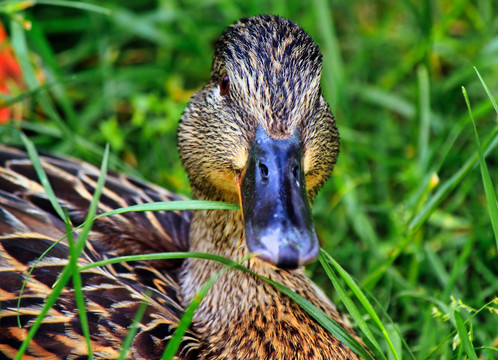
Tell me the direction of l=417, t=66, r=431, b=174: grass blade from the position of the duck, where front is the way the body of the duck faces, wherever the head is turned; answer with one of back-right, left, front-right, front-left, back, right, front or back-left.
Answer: left

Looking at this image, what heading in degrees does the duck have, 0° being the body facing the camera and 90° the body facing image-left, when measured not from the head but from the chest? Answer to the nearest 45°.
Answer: approximately 315°

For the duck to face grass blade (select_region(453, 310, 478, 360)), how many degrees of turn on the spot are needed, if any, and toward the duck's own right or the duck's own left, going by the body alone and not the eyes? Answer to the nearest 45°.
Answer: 0° — it already faces it

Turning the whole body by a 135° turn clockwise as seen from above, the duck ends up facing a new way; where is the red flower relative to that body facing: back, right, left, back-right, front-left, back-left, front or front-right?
front-right
